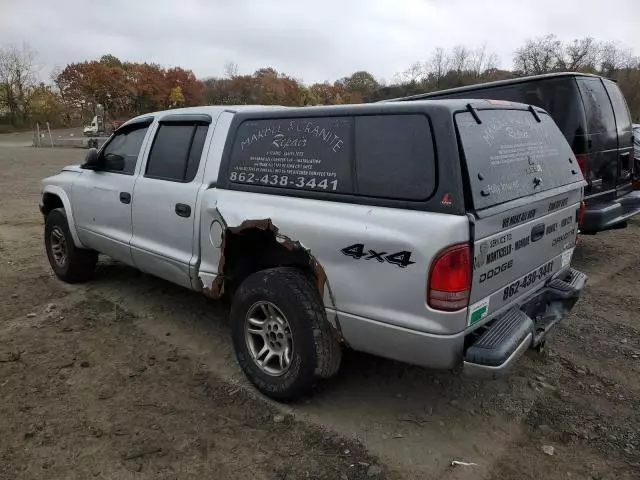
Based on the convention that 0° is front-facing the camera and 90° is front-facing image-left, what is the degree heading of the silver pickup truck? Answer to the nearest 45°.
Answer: approximately 135°

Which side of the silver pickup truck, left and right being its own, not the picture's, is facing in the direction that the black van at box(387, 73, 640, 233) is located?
right

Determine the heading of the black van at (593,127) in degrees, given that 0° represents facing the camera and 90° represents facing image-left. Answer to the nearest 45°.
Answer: approximately 135°

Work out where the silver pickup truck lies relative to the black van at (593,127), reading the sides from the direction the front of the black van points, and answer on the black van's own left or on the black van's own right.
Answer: on the black van's own left

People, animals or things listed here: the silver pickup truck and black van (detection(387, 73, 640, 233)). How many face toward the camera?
0
